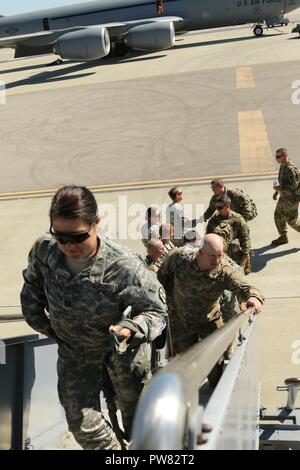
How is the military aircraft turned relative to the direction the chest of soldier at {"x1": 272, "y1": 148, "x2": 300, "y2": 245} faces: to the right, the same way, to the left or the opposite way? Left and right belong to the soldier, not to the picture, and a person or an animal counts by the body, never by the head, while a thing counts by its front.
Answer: the opposite way

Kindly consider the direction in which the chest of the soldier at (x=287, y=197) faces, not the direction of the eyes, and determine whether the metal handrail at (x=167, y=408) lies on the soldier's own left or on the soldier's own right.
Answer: on the soldier's own left

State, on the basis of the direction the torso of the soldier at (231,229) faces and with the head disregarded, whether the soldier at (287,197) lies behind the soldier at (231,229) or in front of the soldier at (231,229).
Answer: behind

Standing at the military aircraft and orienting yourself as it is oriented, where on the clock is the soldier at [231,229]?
The soldier is roughly at 3 o'clock from the military aircraft.

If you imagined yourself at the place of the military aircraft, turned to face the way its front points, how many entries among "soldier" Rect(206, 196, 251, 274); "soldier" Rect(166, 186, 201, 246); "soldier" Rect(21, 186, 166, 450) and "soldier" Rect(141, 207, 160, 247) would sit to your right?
4

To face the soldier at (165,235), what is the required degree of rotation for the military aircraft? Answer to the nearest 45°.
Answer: approximately 90° to its right

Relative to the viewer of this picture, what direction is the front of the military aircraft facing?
facing to the right of the viewer

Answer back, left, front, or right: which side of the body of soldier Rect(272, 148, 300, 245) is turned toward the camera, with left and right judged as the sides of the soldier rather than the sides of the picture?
left

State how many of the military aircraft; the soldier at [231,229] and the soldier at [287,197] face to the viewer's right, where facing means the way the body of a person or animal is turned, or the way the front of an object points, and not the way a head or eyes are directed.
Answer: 1

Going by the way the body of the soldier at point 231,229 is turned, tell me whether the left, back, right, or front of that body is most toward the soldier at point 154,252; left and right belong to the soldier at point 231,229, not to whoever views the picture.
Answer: front

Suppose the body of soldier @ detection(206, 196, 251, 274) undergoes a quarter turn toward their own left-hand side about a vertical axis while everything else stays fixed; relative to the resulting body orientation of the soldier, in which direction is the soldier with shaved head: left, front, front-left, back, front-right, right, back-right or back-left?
front-right

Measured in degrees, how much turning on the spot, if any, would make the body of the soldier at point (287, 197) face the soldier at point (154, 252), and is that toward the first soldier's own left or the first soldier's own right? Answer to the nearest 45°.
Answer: approximately 90° to the first soldier's own left
